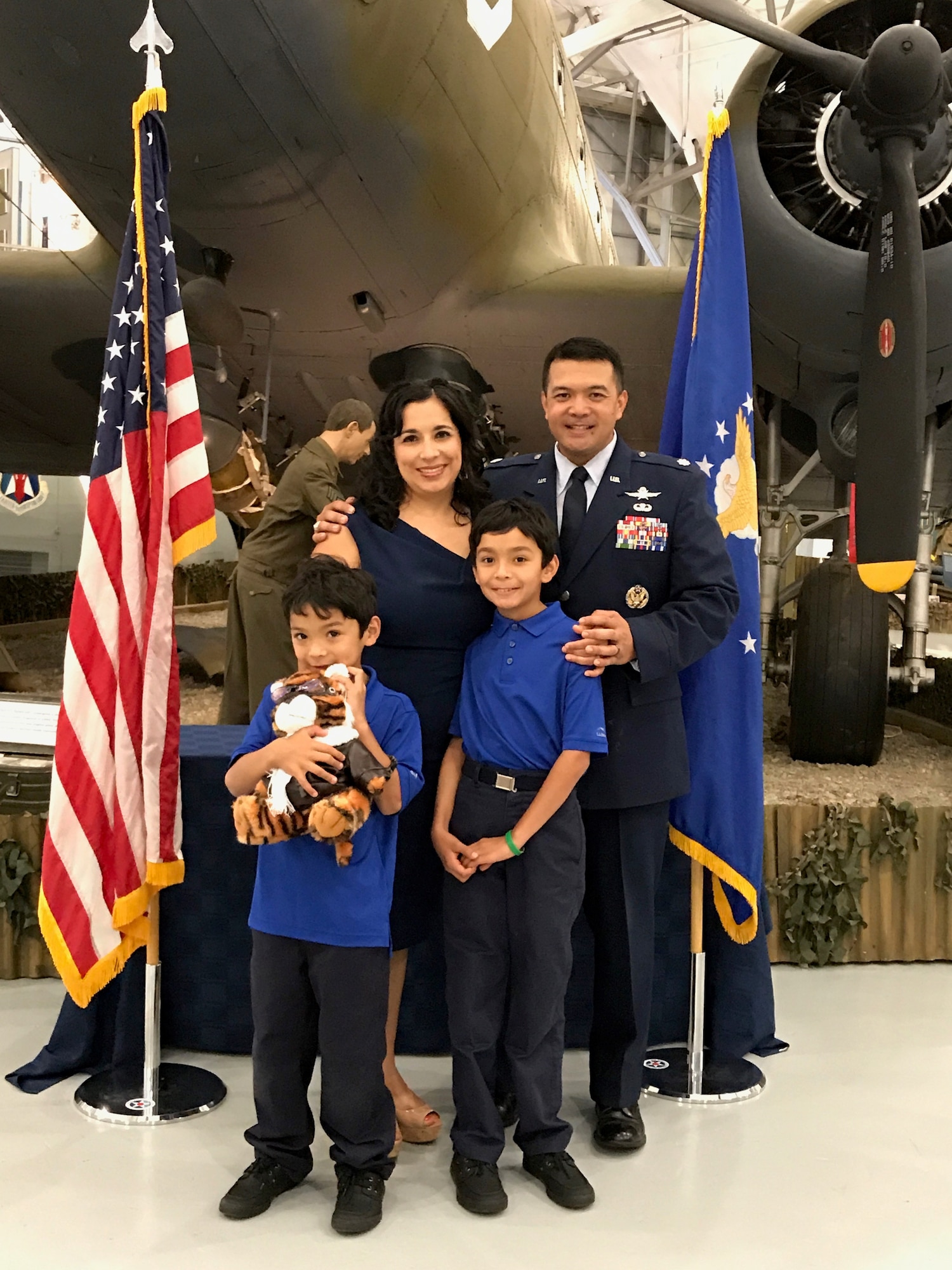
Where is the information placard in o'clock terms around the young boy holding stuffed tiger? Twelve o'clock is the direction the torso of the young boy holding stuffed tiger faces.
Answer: The information placard is roughly at 5 o'clock from the young boy holding stuffed tiger.

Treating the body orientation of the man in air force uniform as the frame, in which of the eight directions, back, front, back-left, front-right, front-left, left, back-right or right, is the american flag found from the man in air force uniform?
right

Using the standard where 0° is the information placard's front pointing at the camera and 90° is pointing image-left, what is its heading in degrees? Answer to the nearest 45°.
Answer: approximately 0°

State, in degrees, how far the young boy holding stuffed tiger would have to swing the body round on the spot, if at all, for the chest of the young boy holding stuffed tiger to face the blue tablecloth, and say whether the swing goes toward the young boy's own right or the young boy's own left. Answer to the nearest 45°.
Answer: approximately 180°

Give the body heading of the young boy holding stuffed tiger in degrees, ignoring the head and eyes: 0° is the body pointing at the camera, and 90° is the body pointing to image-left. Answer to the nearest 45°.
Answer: approximately 0°

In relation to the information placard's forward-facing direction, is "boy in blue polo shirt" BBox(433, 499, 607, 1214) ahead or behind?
ahead

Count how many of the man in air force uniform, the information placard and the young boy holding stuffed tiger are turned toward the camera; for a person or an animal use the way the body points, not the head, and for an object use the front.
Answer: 3
